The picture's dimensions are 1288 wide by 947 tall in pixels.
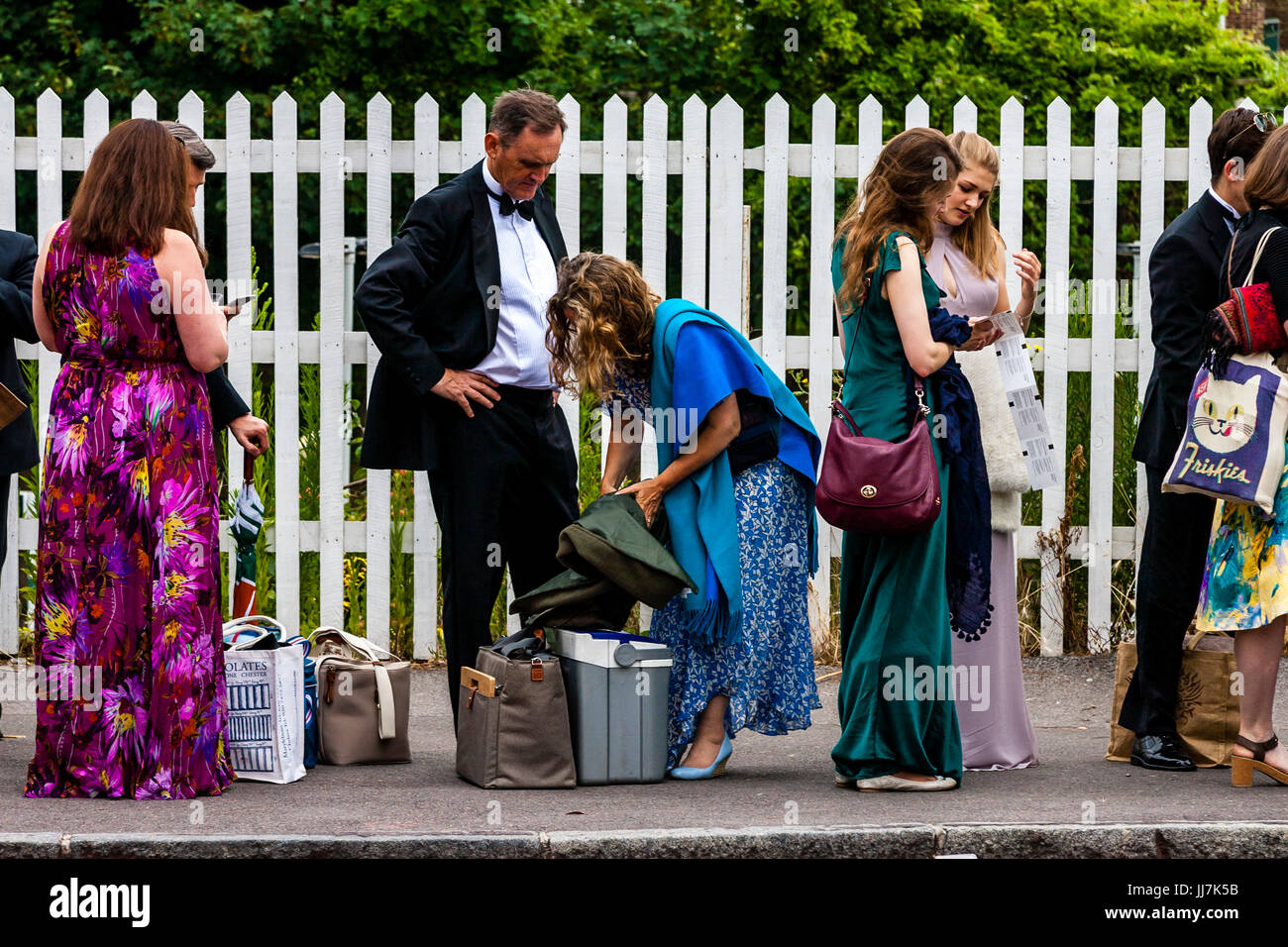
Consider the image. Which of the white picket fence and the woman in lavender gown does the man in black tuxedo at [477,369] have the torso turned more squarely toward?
the woman in lavender gown

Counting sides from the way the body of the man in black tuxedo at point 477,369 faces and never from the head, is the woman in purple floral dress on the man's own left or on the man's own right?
on the man's own right

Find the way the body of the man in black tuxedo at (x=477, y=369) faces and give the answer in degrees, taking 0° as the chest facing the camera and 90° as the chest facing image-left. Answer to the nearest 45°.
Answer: approximately 315°

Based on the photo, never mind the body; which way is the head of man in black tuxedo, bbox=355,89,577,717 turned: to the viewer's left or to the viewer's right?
to the viewer's right

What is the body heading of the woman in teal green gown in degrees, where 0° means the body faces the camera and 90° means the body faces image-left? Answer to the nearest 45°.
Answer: approximately 270°
